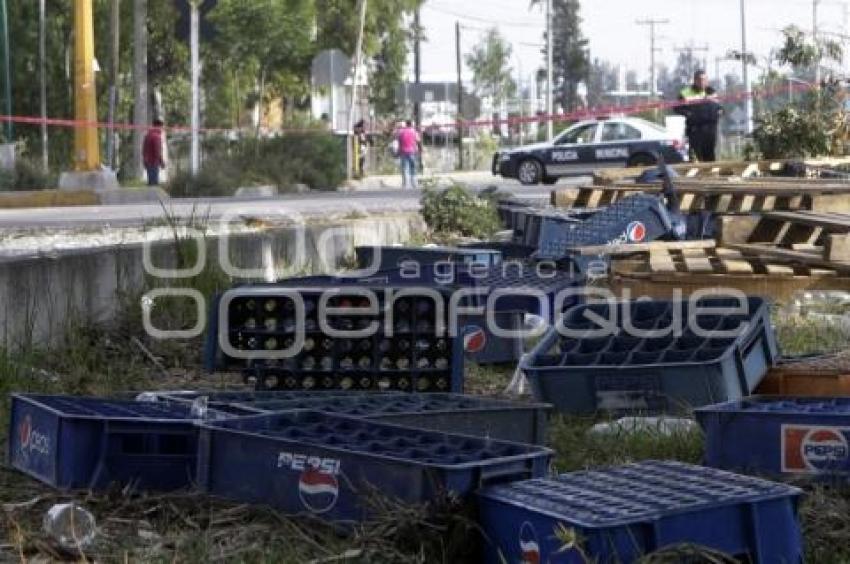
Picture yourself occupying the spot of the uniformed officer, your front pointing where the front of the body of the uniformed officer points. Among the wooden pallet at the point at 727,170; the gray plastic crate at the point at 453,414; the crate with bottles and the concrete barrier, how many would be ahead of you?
4

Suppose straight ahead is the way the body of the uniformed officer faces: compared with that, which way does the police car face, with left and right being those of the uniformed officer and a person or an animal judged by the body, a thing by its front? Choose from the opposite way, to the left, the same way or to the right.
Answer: to the right

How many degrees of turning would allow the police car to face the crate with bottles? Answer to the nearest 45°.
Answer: approximately 90° to its left

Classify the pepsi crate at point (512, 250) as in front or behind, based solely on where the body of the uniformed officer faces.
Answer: in front

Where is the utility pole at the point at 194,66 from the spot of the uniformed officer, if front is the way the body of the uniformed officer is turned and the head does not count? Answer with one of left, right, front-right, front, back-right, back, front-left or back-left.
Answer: back-right

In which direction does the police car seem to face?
to the viewer's left

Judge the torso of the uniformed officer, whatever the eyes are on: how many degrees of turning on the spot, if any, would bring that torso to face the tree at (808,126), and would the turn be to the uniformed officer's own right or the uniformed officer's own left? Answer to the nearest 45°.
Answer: approximately 45° to the uniformed officer's own left

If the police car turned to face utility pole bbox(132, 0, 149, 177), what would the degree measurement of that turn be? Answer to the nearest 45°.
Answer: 0° — it already faces it

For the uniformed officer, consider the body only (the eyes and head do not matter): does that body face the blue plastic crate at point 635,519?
yes

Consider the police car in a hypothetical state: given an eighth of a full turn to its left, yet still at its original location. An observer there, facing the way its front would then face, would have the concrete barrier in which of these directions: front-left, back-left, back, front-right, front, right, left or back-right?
front-left

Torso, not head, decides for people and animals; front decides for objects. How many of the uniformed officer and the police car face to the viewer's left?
1

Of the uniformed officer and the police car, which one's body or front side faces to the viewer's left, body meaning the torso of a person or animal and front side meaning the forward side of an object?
the police car

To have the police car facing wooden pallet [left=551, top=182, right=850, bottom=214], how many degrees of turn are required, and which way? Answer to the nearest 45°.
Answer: approximately 90° to its left

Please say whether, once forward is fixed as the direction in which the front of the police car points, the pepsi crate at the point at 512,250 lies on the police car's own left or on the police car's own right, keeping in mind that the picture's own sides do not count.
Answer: on the police car's own left

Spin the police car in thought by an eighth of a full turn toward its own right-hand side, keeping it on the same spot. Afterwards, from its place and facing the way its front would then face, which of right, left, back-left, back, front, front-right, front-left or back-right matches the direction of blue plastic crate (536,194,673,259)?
back-left

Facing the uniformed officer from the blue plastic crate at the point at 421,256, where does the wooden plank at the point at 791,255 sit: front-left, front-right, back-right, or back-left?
front-right

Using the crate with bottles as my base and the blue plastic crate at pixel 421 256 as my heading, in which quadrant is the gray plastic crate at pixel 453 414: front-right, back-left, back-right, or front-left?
back-right

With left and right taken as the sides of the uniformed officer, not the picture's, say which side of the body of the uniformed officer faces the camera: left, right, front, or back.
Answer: front
